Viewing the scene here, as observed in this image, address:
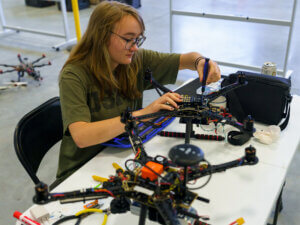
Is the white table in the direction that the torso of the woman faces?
yes

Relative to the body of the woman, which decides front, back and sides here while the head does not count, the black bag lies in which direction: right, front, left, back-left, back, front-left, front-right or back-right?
front-left

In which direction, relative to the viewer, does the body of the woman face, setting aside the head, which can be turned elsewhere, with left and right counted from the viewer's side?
facing the viewer and to the right of the viewer

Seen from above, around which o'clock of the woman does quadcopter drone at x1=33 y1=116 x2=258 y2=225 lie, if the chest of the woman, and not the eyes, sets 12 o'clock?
The quadcopter drone is roughly at 1 o'clock from the woman.

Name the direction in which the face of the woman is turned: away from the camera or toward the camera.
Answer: toward the camera
